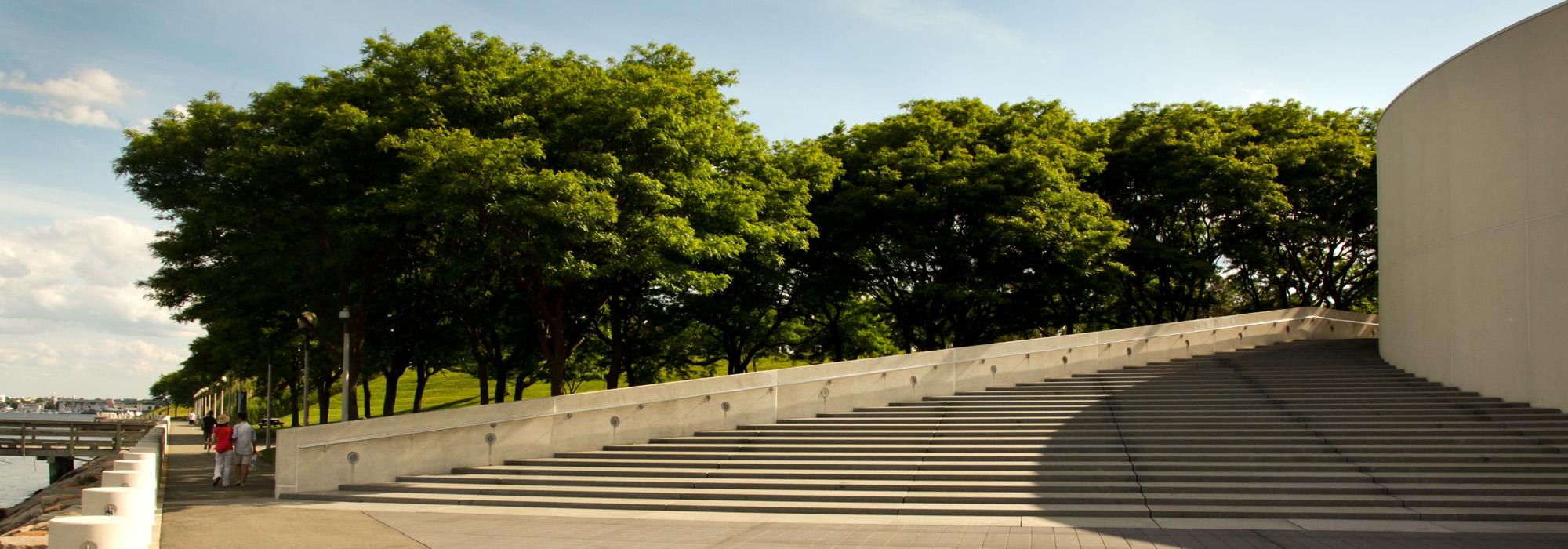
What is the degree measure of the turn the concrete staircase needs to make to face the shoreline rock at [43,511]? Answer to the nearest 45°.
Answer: approximately 90° to its right

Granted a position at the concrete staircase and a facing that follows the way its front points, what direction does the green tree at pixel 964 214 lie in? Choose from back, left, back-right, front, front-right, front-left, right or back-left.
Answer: back

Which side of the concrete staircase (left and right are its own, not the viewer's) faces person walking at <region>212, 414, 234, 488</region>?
right

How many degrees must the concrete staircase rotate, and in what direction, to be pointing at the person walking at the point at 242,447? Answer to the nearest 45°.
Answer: approximately 90° to its right

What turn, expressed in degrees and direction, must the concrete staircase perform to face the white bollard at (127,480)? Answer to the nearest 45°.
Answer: approximately 45° to its right

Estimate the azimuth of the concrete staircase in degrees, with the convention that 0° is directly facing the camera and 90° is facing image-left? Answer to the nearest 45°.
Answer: approximately 0°
